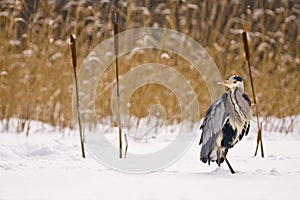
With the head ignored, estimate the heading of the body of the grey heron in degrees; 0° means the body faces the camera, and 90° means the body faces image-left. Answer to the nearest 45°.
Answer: approximately 315°
